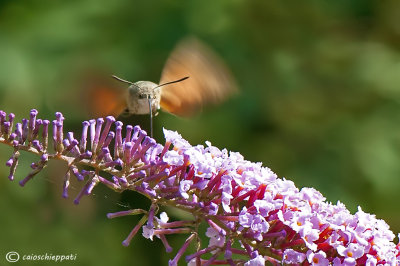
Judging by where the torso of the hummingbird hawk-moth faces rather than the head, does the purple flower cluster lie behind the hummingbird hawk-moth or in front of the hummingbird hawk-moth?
in front

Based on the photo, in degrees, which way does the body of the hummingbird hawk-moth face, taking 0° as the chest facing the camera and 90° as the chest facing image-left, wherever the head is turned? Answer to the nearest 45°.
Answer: approximately 0°
